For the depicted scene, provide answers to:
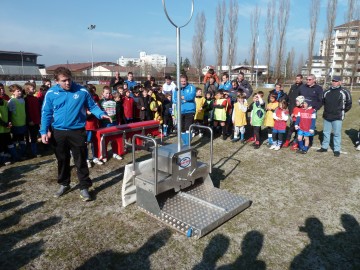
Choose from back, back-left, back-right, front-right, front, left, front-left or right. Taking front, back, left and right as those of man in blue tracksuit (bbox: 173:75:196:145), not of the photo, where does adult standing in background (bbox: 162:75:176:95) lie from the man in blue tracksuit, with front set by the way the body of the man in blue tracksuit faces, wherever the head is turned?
back

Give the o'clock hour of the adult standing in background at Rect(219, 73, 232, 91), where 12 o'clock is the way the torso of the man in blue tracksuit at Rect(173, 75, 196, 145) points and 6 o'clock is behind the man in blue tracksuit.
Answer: The adult standing in background is roughly at 7 o'clock from the man in blue tracksuit.

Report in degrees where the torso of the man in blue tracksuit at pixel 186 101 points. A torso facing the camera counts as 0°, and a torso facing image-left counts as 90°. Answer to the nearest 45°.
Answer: approximately 0°

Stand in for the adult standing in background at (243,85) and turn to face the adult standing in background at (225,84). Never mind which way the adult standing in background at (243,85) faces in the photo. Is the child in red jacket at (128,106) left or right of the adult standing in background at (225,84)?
left

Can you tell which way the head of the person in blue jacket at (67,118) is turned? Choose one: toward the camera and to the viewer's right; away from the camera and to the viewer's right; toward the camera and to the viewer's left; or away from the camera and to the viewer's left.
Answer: toward the camera and to the viewer's right

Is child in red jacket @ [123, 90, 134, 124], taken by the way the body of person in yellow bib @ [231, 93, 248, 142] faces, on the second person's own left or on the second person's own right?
on the second person's own right

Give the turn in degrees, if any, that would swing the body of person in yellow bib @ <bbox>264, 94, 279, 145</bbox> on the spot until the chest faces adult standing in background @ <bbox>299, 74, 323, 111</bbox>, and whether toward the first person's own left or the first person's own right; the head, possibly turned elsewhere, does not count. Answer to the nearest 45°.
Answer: approximately 135° to the first person's own left

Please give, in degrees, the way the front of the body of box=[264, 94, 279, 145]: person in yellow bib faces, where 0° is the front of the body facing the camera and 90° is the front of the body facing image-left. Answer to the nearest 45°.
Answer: approximately 45°

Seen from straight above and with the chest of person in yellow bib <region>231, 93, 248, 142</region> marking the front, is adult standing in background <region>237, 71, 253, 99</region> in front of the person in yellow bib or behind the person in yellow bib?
behind
